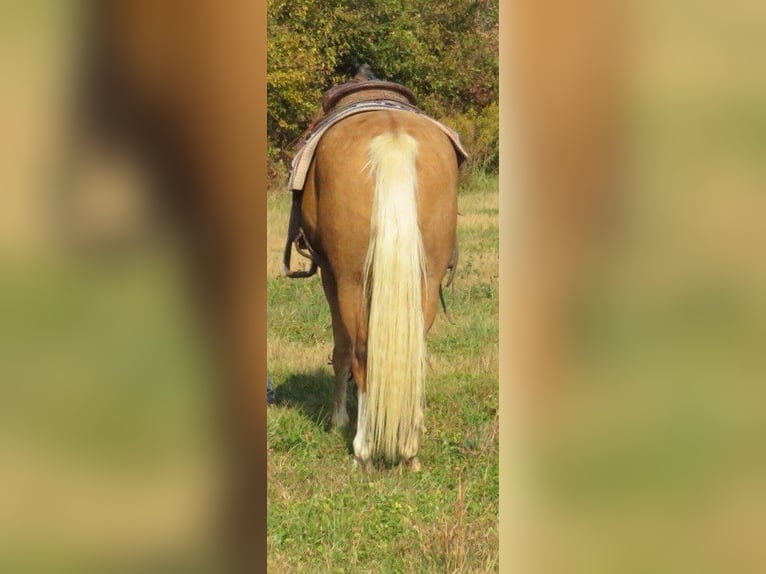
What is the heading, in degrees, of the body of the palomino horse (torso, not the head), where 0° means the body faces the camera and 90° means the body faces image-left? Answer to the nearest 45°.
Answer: approximately 180°
